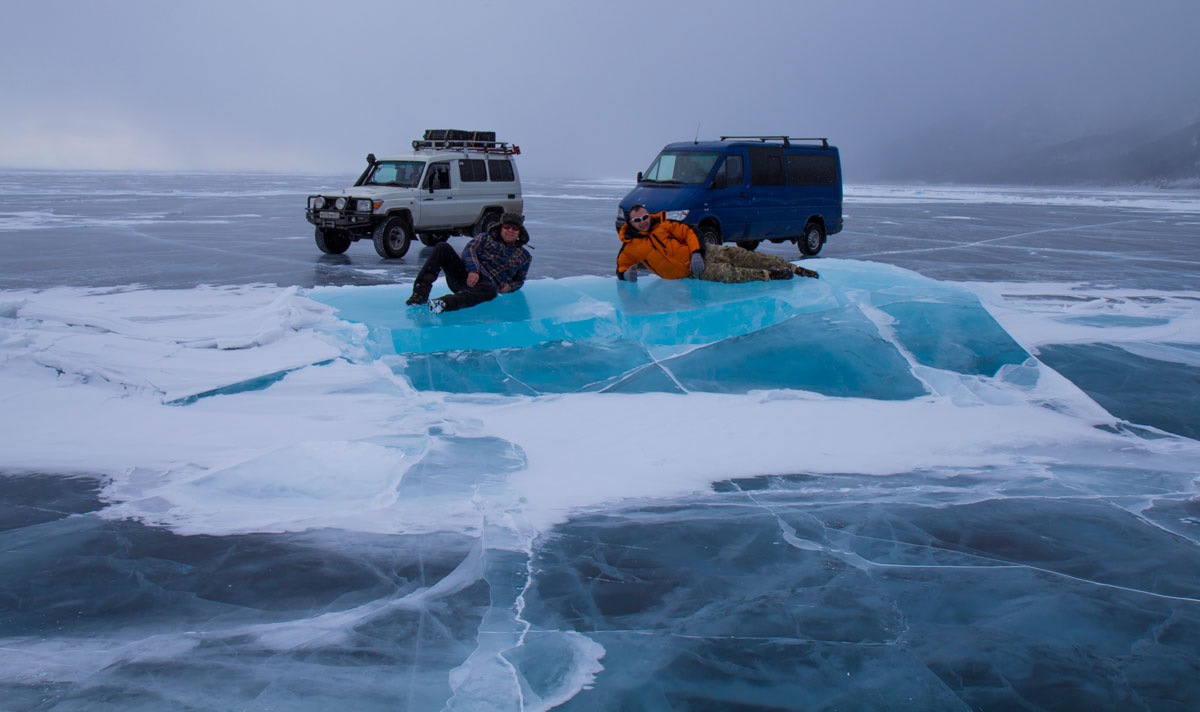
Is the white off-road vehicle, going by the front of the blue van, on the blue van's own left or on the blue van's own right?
on the blue van's own right

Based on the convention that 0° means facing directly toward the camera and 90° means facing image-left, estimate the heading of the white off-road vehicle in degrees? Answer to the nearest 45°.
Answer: approximately 45°

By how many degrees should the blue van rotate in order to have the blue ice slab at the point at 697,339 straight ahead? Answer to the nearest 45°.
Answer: approximately 45° to its left

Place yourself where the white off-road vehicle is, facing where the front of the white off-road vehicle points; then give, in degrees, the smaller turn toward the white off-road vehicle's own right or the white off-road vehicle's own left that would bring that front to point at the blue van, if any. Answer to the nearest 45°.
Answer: approximately 90° to the white off-road vehicle's own left

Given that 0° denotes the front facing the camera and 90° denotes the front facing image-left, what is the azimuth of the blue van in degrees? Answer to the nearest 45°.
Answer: approximately 45°

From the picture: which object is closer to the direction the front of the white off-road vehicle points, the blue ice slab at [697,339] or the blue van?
the blue ice slab

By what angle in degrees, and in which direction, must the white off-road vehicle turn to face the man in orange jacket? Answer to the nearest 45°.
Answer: approximately 45° to its left

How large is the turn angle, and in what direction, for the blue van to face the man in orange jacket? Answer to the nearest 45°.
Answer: approximately 45° to its left
